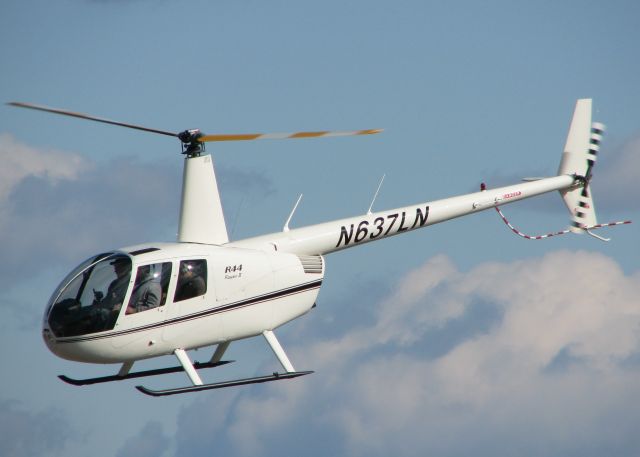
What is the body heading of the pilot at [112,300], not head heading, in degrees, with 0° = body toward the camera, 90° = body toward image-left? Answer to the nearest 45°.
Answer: approximately 90°

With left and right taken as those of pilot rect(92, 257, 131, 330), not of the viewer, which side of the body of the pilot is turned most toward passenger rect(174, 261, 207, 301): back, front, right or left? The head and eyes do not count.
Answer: back

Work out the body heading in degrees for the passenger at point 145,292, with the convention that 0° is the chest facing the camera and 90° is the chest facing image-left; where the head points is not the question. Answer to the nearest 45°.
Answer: approximately 90°

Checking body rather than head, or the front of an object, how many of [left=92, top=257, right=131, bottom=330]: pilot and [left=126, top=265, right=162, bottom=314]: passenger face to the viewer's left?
2

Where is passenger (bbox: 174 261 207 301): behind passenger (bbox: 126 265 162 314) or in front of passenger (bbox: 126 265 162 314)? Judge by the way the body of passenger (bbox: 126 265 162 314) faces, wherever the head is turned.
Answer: behind
